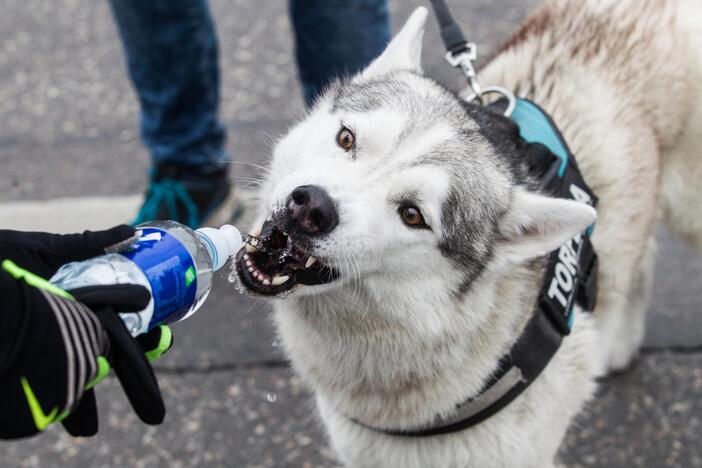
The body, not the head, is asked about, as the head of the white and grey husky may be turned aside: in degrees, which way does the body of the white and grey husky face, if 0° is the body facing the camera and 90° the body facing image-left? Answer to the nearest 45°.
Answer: approximately 45°
